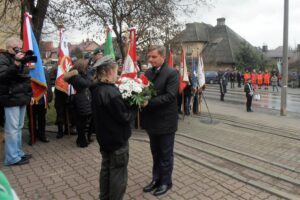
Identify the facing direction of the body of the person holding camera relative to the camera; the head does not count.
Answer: to the viewer's right

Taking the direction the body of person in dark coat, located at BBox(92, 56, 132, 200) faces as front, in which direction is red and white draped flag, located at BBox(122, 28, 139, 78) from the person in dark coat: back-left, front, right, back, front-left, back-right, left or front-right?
front-left

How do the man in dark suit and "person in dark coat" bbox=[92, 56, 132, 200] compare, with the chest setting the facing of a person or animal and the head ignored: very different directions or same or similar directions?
very different directions

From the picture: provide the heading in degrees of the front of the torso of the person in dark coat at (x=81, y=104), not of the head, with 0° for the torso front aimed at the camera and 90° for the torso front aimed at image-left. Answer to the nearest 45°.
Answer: approximately 315°

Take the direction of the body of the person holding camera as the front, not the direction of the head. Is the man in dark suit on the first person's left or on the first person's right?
on the first person's right

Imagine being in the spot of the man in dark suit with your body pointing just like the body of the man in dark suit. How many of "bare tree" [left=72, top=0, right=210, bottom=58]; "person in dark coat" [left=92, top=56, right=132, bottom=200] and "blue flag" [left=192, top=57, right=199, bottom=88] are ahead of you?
1

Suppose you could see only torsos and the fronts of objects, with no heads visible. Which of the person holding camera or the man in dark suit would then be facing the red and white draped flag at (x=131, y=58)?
the person holding camera

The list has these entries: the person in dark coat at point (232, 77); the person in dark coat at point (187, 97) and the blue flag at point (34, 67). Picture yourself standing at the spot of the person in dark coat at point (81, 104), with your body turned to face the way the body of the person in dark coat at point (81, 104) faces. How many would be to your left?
2

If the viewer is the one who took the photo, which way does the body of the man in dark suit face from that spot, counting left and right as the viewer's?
facing the viewer and to the left of the viewer

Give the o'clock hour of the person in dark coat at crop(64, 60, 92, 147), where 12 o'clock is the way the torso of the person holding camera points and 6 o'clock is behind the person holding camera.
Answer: The person in dark coat is roughly at 11 o'clock from the person holding camera.

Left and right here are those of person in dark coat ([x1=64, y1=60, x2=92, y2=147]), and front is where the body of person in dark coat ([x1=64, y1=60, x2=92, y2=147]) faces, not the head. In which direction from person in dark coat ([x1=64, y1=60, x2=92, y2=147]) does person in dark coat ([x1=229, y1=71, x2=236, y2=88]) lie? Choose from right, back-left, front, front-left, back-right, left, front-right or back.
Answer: left

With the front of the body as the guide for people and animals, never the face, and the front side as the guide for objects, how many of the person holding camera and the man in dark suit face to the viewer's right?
1

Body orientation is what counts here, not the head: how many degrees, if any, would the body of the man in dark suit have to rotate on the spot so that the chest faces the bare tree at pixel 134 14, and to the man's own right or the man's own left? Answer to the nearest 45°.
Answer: approximately 135° to the man's own right

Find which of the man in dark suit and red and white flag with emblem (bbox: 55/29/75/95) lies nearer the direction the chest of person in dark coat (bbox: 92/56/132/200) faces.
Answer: the man in dark suit

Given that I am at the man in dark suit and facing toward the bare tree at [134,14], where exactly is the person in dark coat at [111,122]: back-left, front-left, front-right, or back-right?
back-left

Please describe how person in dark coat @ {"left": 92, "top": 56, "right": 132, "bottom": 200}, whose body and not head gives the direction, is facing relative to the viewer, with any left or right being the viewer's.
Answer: facing away from the viewer and to the right of the viewer
